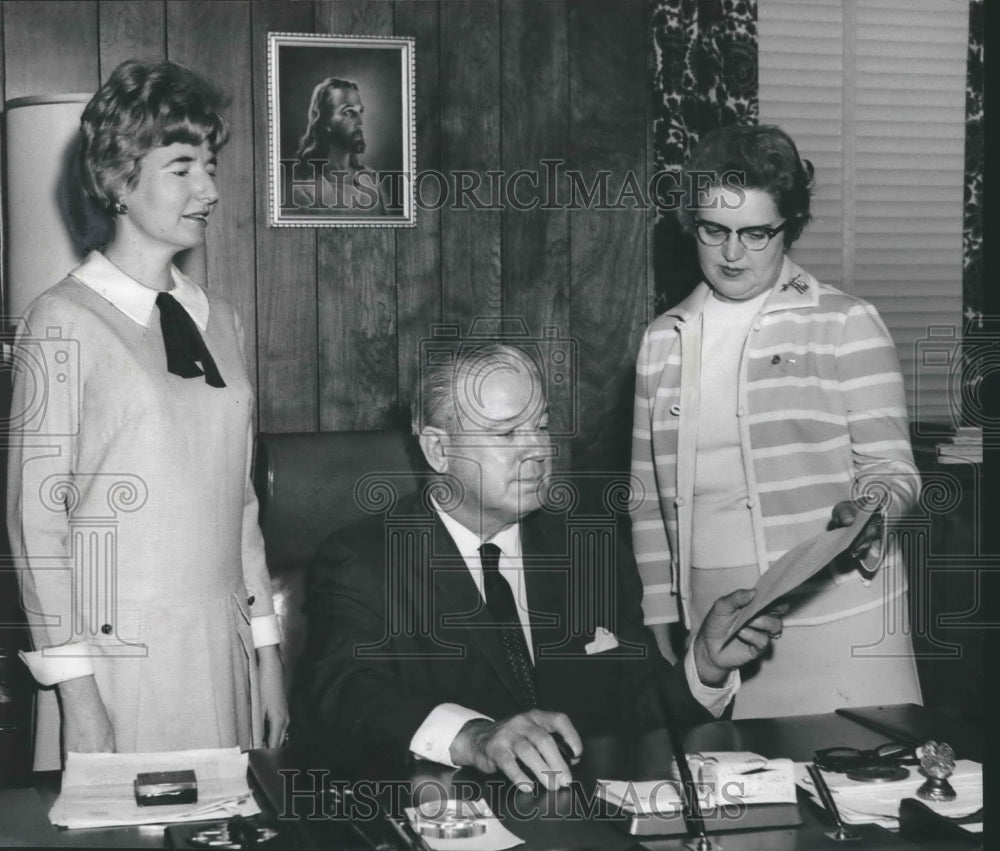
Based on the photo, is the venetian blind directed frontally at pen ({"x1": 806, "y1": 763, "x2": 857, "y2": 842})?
yes

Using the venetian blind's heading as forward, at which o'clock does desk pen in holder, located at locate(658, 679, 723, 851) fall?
The desk pen in holder is roughly at 12 o'clock from the venetian blind.

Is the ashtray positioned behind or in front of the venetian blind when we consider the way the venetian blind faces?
in front

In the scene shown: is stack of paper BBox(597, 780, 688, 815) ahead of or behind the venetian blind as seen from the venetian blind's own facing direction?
ahead

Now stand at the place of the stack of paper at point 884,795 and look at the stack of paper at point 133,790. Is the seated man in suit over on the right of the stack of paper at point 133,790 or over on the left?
right

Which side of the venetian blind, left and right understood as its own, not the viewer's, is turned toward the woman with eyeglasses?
front

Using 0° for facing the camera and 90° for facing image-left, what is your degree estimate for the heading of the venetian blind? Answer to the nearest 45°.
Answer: approximately 0°

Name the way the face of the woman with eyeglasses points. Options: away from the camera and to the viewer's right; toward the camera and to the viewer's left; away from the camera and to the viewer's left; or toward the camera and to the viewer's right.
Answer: toward the camera and to the viewer's left

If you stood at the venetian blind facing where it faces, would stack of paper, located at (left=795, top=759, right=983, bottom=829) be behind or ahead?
ahead
